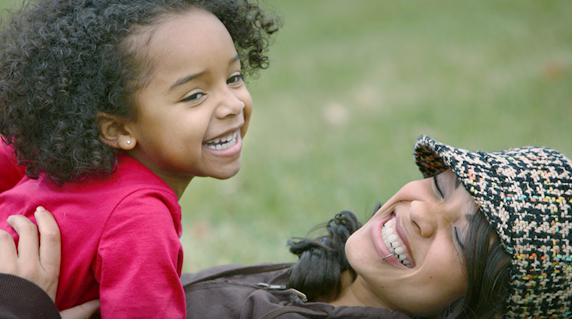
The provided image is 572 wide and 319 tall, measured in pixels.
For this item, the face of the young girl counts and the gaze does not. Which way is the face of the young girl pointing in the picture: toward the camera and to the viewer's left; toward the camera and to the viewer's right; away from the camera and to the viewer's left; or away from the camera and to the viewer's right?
toward the camera and to the viewer's right

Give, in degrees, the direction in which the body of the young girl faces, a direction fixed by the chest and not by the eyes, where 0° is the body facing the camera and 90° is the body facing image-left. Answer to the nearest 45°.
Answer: approximately 270°
